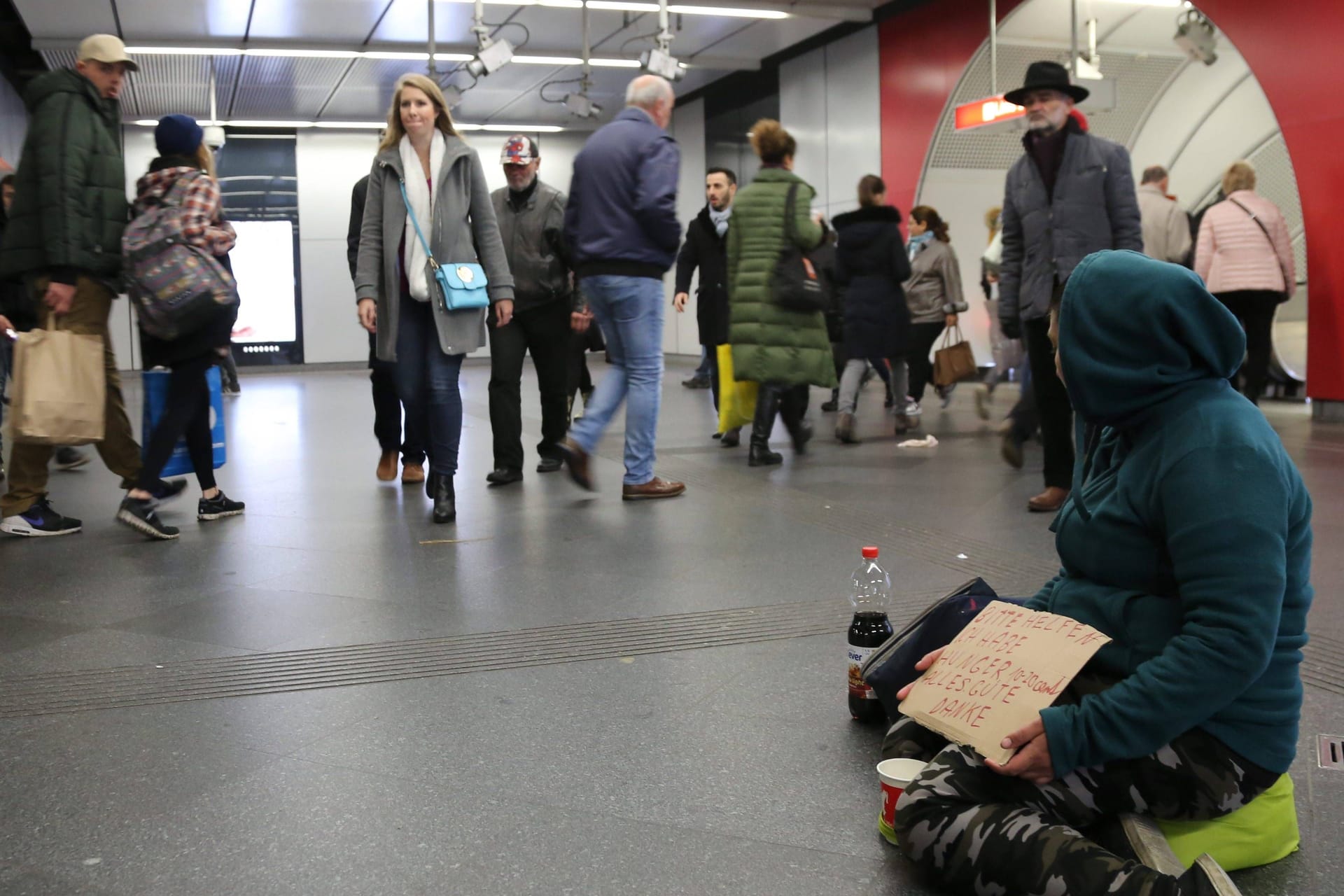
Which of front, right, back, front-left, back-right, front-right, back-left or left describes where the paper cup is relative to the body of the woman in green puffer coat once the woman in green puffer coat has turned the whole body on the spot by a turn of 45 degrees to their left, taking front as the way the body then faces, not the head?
back

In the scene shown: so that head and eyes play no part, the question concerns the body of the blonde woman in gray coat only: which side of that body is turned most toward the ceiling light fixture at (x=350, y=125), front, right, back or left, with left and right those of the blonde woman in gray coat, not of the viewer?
back

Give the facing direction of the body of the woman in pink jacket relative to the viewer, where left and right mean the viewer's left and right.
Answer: facing away from the viewer

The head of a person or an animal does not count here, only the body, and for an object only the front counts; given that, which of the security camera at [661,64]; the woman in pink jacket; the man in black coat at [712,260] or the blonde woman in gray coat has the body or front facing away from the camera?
the woman in pink jacket

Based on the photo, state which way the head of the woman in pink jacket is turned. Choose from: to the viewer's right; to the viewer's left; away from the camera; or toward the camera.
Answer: away from the camera

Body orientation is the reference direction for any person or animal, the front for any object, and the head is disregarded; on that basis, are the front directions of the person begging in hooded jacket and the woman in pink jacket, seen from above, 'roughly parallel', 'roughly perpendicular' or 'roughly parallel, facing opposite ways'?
roughly perpendicular

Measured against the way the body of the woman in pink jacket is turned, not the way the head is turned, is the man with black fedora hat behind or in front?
behind

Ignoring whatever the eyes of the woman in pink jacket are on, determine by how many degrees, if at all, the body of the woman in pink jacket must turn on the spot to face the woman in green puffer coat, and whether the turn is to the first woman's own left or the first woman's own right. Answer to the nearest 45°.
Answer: approximately 135° to the first woman's own left

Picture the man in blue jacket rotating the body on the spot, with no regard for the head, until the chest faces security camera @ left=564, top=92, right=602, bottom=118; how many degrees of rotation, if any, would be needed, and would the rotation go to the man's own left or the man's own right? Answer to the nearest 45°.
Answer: approximately 45° to the man's own left

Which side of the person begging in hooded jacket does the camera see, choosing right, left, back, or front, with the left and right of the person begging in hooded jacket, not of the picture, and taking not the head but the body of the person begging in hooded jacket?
left
